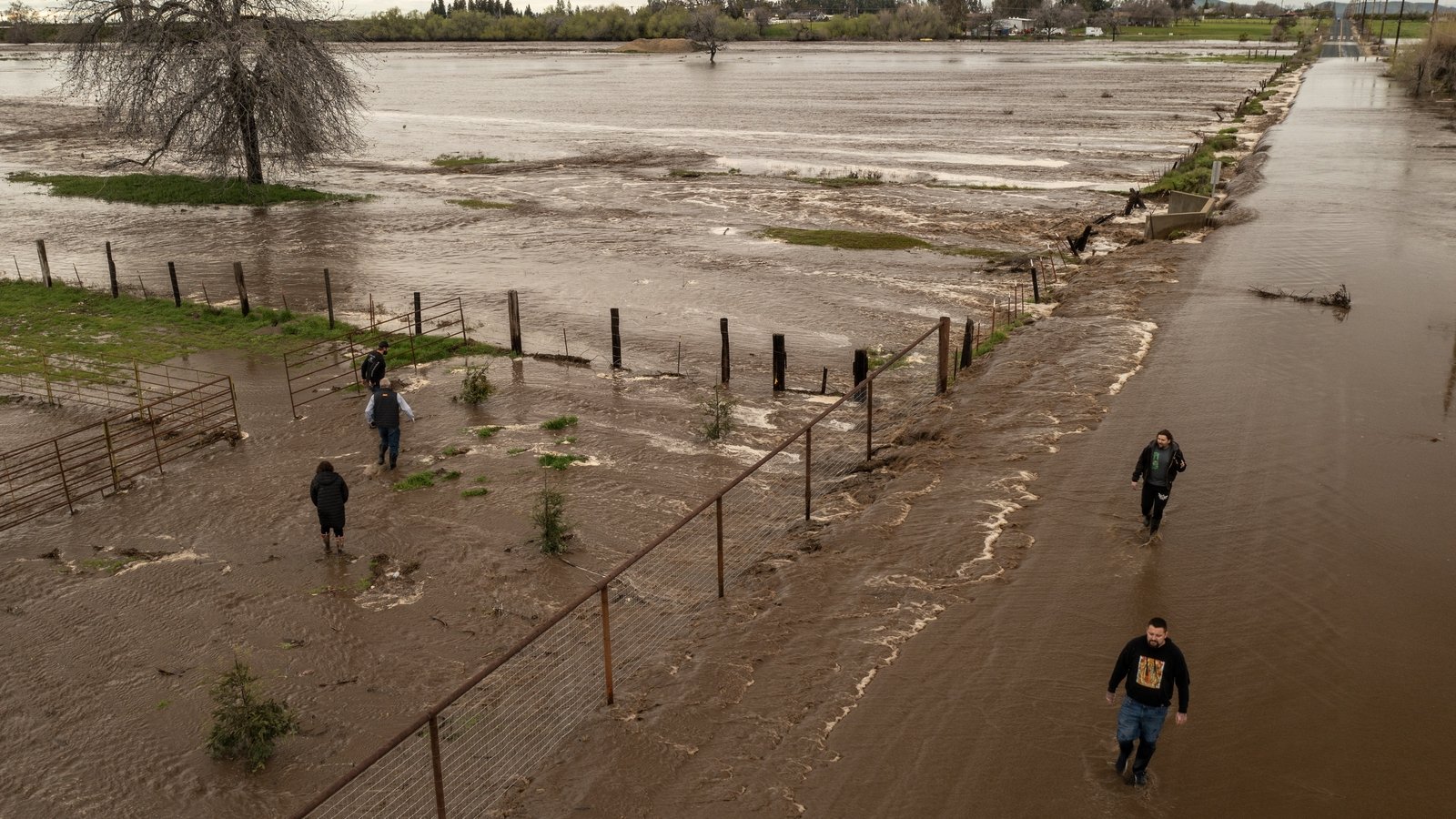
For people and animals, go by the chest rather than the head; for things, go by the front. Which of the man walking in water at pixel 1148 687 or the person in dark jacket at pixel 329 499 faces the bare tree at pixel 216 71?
the person in dark jacket

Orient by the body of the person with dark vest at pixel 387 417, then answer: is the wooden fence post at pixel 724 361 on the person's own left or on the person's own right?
on the person's own right

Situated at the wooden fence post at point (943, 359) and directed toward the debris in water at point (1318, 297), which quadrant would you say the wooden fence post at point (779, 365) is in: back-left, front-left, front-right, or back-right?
back-left

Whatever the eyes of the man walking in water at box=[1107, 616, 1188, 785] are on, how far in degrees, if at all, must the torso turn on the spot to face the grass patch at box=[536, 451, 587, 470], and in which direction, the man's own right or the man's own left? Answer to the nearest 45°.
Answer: approximately 135° to the man's own right

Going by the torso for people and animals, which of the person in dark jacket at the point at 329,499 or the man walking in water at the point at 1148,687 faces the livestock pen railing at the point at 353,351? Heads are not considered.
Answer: the person in dark jacket

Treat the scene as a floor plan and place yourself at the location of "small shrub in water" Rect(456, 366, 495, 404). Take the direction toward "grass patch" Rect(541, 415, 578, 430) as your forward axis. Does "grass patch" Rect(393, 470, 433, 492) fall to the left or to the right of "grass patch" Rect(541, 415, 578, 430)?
right

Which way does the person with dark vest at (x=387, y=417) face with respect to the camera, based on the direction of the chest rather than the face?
away from the camera

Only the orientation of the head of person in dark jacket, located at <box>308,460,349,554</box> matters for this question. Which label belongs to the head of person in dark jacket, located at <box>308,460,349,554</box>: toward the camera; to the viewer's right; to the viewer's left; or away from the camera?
away from the camera

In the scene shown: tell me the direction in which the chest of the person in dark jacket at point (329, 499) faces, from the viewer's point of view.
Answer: away from the camera

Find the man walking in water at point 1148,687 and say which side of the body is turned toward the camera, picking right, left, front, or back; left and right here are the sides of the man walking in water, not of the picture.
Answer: front

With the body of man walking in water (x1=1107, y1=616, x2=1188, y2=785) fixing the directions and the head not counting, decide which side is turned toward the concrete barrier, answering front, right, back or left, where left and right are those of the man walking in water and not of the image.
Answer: back

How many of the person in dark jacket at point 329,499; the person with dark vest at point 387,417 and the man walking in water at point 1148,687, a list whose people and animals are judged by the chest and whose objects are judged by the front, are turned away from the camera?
2
